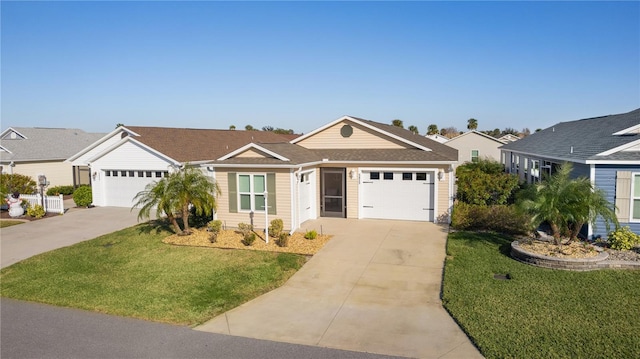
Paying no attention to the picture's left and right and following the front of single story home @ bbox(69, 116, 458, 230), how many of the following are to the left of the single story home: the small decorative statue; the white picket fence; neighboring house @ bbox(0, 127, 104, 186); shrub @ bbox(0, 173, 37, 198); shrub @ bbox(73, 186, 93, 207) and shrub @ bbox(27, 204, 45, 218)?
0

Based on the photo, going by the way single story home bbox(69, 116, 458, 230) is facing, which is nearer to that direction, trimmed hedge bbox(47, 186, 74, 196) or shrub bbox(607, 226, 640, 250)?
the shrub

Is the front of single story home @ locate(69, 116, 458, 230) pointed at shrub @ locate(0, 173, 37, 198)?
no

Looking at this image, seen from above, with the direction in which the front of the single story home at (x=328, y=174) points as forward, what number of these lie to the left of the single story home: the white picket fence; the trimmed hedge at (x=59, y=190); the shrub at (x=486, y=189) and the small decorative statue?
1

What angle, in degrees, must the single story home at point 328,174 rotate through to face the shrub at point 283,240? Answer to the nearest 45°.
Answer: approximately 45° to its right

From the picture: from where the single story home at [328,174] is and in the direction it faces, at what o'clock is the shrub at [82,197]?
The shrub is roughly at 4 o'clock from the single story home.

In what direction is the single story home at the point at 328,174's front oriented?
toward the camera

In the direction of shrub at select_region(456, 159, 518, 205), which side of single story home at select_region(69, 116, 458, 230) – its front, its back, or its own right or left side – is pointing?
left

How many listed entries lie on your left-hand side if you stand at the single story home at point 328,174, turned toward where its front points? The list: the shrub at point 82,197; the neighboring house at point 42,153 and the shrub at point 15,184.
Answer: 0

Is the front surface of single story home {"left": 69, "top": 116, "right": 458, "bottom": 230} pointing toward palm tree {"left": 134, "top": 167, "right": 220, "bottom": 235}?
no

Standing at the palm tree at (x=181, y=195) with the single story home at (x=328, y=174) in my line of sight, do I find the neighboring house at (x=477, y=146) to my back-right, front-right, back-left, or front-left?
front-left

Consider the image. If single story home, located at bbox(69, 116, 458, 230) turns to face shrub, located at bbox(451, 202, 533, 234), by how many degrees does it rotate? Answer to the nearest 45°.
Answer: approximately 45° to its left

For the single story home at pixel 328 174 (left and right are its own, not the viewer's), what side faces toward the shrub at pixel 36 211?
right

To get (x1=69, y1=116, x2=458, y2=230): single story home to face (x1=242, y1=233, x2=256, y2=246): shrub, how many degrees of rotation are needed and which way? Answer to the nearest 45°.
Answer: approximately 45° to its right

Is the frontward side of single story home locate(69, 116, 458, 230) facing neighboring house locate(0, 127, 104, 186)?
no
